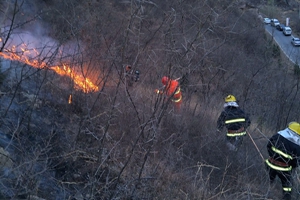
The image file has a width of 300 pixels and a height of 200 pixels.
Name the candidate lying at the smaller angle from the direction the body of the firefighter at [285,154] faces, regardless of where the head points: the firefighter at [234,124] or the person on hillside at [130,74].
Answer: the firefighter

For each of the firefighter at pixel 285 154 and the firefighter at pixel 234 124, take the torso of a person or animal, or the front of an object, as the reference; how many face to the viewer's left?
0

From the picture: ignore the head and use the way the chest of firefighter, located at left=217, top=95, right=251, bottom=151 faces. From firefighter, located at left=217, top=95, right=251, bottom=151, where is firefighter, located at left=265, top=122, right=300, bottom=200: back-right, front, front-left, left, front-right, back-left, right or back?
back-right

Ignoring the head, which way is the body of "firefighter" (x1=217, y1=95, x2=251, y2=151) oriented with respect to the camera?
away from the camera
